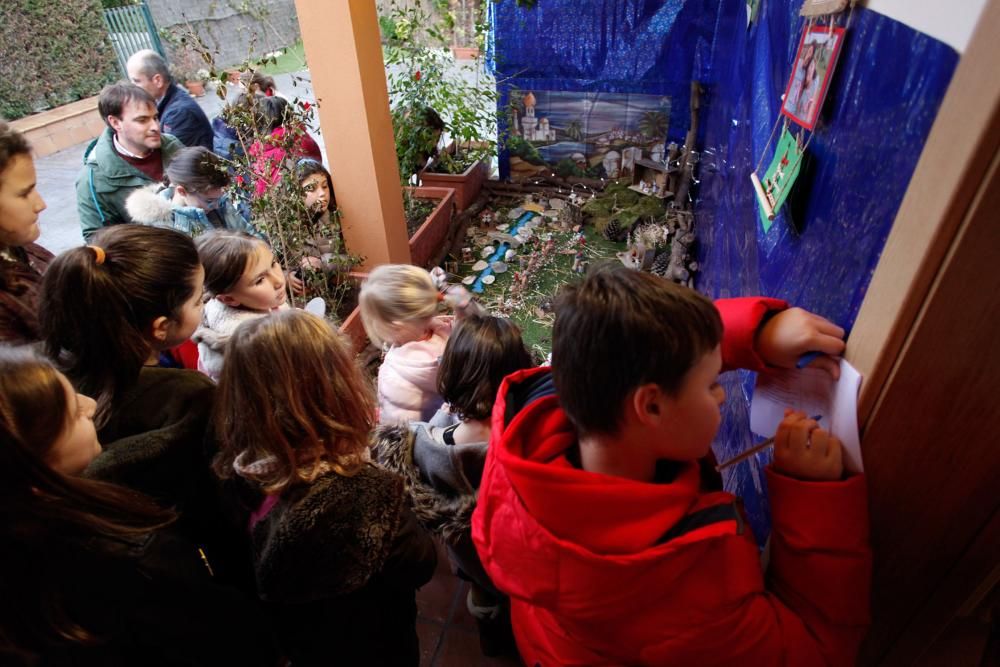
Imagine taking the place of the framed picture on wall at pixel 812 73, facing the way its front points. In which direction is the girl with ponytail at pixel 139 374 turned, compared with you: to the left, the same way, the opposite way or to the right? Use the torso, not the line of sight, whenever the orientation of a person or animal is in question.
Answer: to the right

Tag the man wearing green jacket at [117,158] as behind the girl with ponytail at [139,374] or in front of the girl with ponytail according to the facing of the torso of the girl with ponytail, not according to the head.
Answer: in front

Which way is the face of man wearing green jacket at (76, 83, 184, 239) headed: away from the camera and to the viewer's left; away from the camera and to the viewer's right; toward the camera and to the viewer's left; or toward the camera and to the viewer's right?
toward the camera and to the viewer's right

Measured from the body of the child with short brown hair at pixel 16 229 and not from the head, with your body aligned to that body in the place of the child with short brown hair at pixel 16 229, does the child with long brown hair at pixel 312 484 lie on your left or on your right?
on your right

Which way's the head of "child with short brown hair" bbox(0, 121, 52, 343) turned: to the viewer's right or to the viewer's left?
to the viewer's right

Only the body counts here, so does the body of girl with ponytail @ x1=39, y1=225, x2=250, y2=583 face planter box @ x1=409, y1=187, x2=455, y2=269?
yes

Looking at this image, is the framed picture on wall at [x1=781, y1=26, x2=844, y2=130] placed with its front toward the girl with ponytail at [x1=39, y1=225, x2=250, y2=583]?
yes

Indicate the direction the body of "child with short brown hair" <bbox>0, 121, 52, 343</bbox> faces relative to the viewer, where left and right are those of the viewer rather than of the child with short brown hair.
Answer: facing to the right of the viewer

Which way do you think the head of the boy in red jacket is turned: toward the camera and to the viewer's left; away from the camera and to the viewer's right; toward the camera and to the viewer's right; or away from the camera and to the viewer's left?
away from the camera and to the viewer's right

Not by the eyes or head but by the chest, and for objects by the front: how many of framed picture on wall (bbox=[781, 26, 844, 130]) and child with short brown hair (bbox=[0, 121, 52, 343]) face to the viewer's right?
1

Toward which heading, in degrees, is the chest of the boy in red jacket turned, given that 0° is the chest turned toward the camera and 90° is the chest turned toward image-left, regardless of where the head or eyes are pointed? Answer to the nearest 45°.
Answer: approximately 225°

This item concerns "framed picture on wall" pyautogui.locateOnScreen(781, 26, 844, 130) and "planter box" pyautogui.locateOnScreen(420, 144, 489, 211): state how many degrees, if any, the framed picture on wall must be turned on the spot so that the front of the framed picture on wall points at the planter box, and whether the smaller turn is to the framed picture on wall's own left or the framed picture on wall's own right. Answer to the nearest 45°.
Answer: approximately 90° to the framed picture on wall's own right

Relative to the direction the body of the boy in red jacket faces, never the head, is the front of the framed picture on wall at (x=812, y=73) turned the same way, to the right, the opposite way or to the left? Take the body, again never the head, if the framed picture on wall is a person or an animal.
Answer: the opposite way

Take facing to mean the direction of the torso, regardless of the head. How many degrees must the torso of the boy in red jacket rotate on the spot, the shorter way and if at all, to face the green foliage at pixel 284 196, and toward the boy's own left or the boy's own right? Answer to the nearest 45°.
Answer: approximately 90° to the boy's own left
